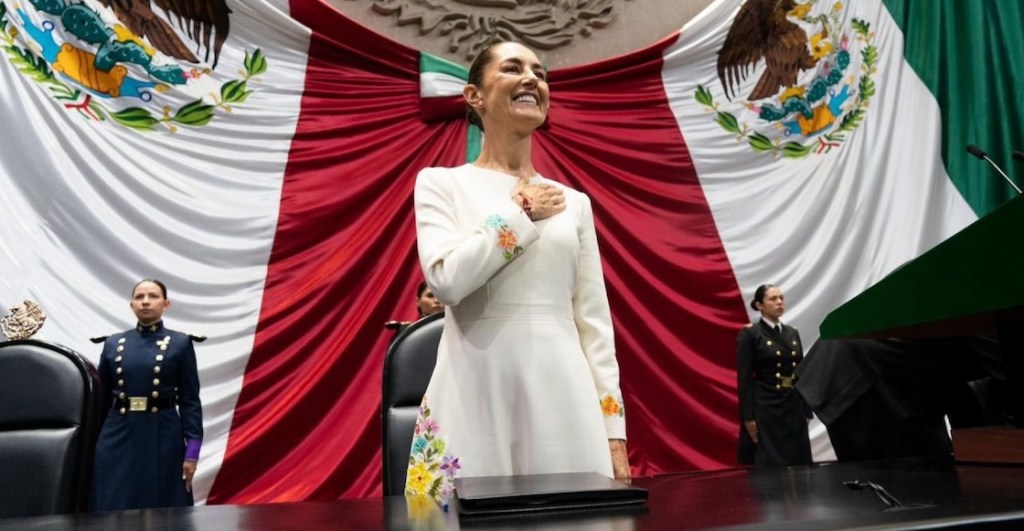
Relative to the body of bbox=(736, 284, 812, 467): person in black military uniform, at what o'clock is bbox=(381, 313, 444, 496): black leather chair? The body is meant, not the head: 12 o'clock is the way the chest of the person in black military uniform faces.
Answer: The black leather chair is roughly at 2 o'clock from the person in black military uniform.

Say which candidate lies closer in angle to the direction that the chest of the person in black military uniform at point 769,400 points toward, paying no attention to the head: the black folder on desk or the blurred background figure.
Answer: the black folder on desk

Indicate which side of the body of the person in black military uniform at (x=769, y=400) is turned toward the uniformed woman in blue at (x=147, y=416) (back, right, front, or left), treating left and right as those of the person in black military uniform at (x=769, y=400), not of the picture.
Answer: right

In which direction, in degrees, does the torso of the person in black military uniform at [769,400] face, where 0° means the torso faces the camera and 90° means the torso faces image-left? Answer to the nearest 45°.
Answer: approximately 315°
